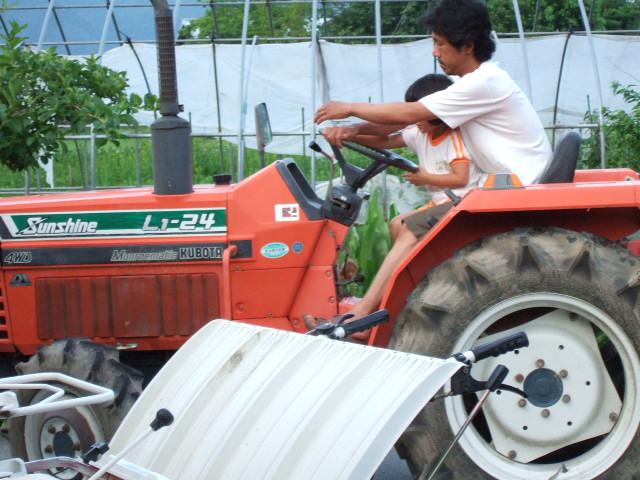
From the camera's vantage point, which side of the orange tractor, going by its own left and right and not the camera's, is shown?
left

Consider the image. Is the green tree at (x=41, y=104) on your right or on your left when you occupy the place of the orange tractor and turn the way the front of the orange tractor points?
on your right

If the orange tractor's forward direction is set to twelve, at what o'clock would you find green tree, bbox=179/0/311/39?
The green tree is roughly at 3 o'clock from the orange tractor.

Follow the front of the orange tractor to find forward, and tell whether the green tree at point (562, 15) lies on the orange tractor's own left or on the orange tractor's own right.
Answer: on the orange tractor's own right
